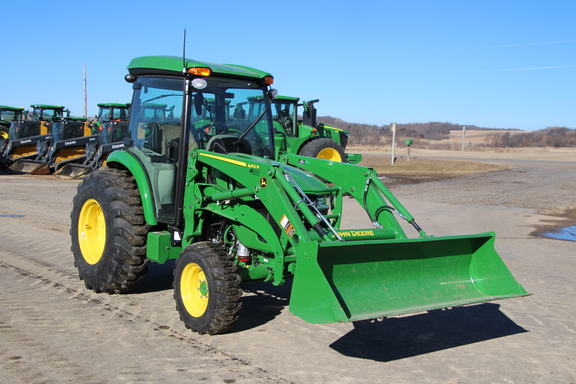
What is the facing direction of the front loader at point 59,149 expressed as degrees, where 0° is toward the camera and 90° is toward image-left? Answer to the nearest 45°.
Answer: approximately 45°

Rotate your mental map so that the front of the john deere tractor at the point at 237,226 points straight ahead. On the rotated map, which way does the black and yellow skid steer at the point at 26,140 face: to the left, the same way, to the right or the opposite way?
to the right

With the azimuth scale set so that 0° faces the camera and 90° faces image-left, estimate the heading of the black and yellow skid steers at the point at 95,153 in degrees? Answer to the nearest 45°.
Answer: approximately 45°

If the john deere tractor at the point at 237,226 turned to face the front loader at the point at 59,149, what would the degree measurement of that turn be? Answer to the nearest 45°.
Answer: approximately 180°

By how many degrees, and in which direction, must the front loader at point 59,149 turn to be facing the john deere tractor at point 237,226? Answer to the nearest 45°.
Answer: approximately 45° to its left
